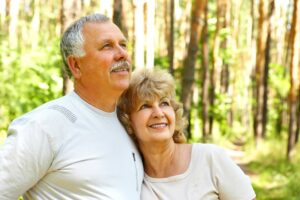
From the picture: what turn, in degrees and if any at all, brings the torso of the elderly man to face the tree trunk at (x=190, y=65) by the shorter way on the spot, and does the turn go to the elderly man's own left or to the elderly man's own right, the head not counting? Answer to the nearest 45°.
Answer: approximately 135° to the elderly man's own left

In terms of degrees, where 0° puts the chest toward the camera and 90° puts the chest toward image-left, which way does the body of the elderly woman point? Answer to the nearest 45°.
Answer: approximately 0°

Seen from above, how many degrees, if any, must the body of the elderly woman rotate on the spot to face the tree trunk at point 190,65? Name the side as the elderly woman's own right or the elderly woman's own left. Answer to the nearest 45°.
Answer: approximately 180°

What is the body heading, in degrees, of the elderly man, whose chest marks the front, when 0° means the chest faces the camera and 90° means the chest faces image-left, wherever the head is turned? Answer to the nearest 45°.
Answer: approximately 315°

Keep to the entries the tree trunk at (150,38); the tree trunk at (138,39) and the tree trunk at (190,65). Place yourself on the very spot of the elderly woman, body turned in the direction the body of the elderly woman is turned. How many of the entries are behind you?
3

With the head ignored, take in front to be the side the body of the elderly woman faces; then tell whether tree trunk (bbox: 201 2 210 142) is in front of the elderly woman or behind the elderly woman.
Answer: behind

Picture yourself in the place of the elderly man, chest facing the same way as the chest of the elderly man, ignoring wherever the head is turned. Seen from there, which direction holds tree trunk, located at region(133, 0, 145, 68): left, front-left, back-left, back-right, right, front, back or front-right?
back-left
